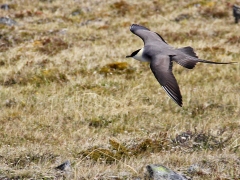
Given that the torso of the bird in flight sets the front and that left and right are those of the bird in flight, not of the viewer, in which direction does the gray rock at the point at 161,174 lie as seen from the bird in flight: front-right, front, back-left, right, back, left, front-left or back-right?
left

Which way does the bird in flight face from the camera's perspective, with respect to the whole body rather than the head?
to the viewer's left
